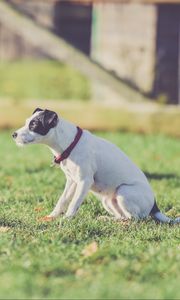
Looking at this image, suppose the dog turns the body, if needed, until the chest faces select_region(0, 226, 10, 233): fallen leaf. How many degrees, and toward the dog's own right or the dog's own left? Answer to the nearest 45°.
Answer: approximately 45° to the dog's own left

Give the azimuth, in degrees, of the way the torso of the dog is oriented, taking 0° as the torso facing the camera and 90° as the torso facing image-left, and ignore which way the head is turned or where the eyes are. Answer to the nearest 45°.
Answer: approximately 90°

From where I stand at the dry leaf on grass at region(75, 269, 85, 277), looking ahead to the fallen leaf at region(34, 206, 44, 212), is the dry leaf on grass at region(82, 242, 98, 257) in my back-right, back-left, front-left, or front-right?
front-right

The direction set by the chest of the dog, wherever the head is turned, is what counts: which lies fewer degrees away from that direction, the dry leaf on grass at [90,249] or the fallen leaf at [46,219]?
the fallen leaf

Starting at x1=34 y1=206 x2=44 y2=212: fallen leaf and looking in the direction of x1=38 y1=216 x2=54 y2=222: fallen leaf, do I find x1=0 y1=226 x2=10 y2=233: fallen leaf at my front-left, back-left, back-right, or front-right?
front-right

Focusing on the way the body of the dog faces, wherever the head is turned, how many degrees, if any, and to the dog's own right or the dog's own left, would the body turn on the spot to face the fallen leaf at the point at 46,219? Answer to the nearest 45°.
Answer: approximately 45° to the dog's own left

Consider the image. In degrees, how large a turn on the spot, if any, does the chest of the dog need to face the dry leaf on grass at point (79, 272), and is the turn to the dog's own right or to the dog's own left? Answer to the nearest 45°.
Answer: approximately 90° to the dog's own left

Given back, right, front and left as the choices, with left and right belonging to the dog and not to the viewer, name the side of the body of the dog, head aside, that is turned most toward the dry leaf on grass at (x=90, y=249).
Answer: left
